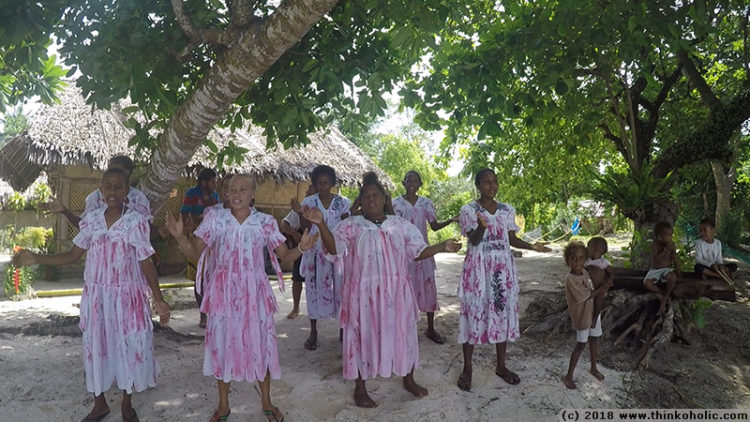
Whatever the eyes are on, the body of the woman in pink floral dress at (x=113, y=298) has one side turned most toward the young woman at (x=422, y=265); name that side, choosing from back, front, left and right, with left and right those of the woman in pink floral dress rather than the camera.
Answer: left

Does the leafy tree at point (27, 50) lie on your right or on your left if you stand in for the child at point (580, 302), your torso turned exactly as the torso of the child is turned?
on your right

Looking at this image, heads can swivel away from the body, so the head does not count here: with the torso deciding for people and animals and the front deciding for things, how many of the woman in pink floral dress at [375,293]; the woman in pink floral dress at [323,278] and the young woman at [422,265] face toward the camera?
3

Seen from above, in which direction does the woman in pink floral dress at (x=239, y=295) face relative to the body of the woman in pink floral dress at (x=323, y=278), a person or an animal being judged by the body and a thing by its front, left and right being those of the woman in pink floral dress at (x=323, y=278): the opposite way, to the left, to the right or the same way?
the same way

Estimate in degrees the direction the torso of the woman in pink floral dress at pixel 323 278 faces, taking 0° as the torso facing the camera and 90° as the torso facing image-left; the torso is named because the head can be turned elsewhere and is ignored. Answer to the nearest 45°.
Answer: approximately 0°

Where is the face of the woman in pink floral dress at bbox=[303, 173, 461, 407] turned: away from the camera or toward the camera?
toward the camera

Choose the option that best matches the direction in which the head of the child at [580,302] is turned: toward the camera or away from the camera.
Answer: toward the camera

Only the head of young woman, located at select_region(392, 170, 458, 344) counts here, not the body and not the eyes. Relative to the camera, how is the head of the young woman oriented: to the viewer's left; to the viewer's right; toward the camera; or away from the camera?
toward the camera

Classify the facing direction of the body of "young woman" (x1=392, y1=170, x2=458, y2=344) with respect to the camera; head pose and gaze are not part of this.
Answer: toward the camera

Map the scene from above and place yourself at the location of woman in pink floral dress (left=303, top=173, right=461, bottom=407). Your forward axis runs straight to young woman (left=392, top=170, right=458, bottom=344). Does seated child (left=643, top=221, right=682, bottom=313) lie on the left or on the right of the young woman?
right

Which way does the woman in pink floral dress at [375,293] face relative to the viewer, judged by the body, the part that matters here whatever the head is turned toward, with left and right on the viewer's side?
facing the viewer

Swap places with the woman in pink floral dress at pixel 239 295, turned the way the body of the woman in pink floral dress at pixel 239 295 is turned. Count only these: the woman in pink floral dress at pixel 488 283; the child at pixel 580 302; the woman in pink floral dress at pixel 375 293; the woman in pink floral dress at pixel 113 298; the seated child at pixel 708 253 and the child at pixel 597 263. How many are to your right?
1

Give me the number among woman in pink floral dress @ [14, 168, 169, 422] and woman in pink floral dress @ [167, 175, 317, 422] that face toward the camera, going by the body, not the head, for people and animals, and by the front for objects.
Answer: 2

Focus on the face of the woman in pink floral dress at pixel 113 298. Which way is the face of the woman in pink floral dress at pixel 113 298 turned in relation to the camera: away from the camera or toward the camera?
toward the camera

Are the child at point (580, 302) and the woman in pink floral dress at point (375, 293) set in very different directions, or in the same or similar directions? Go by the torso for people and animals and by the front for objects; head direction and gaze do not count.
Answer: same or similar directions

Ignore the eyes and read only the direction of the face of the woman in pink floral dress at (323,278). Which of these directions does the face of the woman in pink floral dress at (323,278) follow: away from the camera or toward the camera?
toward the camera

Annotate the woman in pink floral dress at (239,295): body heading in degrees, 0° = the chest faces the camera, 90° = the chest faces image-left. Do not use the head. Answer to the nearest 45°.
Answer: approximately 0°
